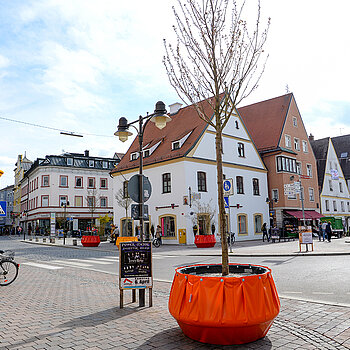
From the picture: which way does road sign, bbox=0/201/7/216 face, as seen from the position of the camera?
facing the viewer

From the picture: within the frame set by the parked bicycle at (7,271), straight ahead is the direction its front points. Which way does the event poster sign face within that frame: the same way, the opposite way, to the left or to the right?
to the left

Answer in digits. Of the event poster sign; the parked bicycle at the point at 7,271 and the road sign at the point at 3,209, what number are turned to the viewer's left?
1

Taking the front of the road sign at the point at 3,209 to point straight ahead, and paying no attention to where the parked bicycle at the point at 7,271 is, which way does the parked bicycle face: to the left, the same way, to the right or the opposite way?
to the right

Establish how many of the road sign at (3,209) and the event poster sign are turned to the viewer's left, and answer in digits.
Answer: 0

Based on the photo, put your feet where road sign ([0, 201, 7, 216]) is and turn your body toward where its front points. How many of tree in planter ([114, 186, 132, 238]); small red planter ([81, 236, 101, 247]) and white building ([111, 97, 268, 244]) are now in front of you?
0

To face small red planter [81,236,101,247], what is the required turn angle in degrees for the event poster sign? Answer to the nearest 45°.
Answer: approximately 180°

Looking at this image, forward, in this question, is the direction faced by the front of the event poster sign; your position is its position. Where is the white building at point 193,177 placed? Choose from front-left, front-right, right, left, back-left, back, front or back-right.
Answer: back

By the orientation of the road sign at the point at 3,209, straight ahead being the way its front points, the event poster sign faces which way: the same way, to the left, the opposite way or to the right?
the same way

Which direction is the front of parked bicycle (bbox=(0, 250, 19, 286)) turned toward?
to the viewer's left

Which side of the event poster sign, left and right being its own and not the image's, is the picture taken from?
front

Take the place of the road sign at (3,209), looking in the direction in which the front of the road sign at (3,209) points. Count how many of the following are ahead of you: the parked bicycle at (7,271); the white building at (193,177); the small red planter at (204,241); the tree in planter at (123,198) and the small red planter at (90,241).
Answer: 1

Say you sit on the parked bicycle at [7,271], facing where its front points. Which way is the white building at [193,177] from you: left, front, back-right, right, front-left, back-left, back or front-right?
back-right

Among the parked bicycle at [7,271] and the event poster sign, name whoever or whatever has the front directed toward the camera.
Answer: the event poster sign
